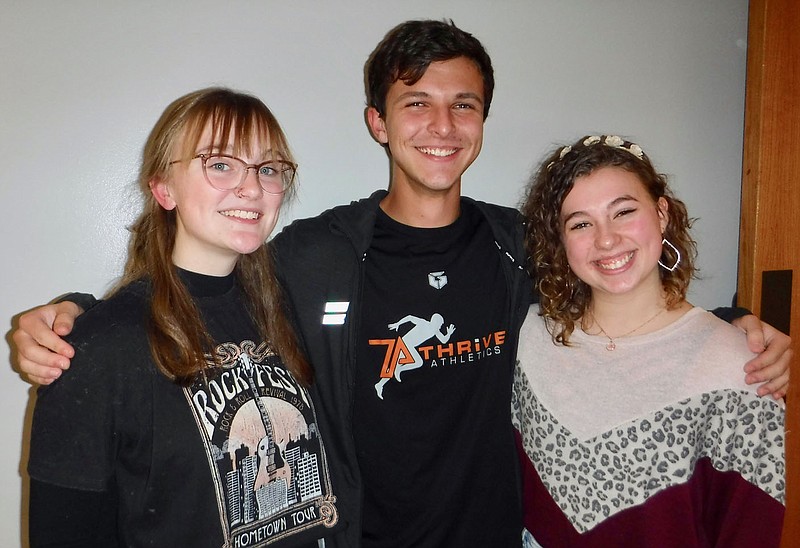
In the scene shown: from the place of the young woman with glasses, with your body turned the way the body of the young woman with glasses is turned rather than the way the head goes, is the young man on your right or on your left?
on your left

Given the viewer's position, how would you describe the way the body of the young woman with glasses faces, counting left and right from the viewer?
facing the viewer and to the right of the viewer
